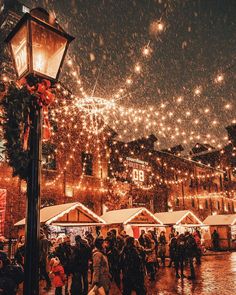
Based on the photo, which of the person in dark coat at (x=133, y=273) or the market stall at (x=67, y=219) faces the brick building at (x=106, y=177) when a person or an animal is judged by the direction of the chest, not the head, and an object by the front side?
the person in dark coat

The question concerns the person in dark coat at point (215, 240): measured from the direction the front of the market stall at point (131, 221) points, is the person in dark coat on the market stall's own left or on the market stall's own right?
on the market stall's own left

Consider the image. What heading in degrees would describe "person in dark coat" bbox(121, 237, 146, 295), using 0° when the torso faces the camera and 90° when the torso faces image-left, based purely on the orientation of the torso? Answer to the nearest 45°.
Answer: approximately 180°

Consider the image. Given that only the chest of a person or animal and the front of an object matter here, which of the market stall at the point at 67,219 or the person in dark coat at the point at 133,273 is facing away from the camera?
the person in dark coat

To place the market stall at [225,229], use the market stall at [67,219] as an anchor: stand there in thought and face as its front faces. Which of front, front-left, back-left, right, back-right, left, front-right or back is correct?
left

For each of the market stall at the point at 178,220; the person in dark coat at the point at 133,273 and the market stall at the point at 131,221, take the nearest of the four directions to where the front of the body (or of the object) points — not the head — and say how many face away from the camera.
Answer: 1

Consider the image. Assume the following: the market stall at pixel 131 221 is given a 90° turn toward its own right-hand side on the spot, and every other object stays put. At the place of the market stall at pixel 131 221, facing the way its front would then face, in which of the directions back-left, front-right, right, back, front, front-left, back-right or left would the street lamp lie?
front-left

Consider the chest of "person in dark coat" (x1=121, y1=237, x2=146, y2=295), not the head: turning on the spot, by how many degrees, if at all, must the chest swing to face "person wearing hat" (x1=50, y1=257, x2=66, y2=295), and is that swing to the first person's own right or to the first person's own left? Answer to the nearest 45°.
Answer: approximately 45° to the first person's own left

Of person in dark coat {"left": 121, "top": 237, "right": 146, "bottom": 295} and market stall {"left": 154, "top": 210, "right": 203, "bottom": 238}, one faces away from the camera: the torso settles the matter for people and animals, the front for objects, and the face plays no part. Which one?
the person in dark coat

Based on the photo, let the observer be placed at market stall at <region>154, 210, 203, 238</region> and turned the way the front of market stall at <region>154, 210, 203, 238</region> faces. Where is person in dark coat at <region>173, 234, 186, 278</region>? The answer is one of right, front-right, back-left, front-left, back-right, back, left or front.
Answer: front-right

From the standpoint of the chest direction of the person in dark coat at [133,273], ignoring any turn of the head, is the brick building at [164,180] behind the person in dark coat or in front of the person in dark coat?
in front

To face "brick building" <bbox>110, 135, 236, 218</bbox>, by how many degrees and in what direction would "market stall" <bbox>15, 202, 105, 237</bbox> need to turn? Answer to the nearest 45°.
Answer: approximately 90° to its left

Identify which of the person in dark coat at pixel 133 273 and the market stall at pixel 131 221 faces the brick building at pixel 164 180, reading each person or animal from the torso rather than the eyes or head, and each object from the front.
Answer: the person in dark coat
